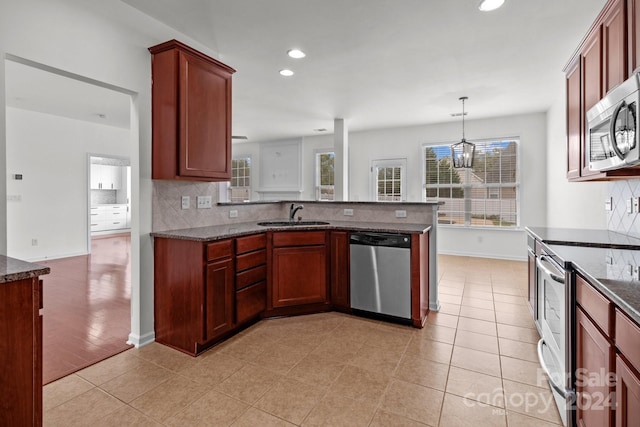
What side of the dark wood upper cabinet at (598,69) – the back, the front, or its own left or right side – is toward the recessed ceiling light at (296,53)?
front

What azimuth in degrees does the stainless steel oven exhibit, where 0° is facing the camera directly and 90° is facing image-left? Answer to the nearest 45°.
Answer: approximately 90°

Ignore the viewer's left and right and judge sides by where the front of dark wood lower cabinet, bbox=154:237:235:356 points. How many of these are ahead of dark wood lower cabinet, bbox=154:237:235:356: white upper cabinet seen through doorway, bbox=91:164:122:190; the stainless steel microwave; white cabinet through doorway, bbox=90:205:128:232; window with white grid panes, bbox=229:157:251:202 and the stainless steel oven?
2

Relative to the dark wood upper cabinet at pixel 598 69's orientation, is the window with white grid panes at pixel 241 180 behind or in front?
in front

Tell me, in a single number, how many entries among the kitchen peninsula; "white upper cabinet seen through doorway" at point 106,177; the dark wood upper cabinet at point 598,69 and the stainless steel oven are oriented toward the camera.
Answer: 2

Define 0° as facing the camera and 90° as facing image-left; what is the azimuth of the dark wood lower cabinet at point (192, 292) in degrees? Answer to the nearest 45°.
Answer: approximately 315°

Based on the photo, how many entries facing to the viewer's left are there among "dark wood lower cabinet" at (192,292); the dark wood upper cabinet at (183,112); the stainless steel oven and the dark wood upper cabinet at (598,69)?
2

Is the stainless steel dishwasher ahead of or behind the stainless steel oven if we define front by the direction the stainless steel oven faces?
ahead

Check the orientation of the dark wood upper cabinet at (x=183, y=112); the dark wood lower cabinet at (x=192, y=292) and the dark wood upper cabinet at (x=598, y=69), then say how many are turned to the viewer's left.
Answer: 1

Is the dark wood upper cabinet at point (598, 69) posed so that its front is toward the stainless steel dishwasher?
yes

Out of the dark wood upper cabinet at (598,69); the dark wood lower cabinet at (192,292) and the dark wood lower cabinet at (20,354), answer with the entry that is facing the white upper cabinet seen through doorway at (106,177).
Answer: the dark wood upper cabinet

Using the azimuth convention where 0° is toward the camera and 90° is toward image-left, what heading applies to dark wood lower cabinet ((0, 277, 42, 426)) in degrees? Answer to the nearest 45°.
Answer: approximately 315°

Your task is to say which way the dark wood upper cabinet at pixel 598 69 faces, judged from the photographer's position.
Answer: facing to the left of the viewer
